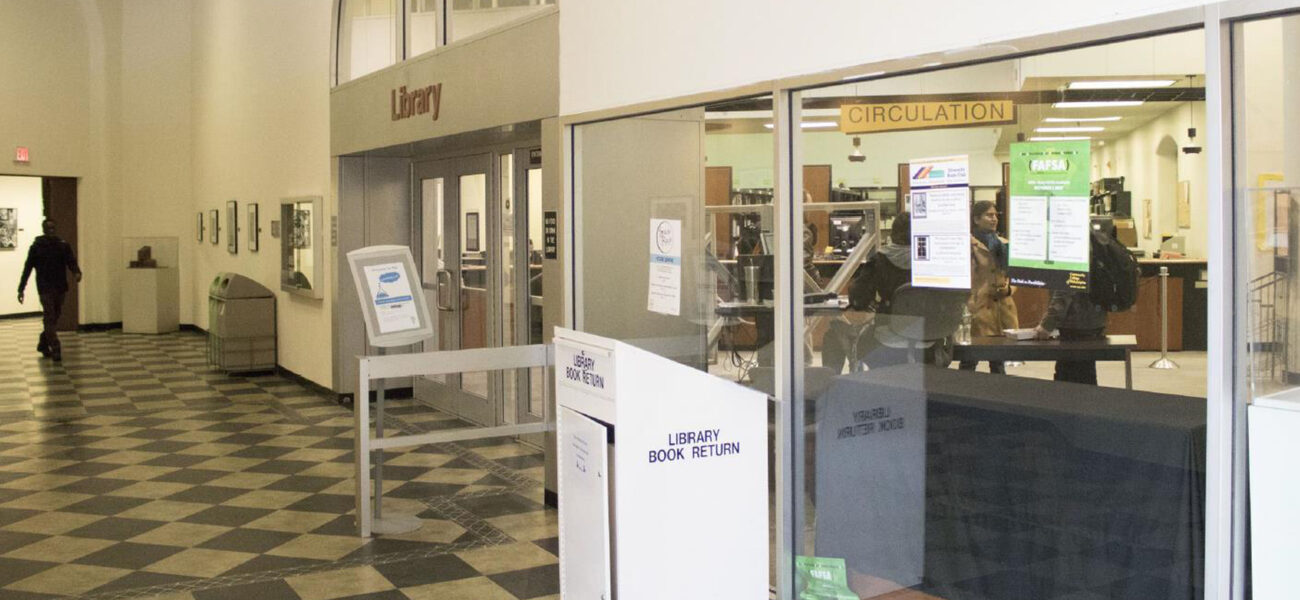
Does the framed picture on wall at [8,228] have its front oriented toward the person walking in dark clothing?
yes

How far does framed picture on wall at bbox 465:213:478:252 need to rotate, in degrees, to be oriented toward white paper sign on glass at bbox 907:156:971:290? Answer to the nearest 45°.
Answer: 0° — it already faces it

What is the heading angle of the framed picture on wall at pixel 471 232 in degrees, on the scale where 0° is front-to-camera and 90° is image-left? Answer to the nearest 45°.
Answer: approximately 0°
